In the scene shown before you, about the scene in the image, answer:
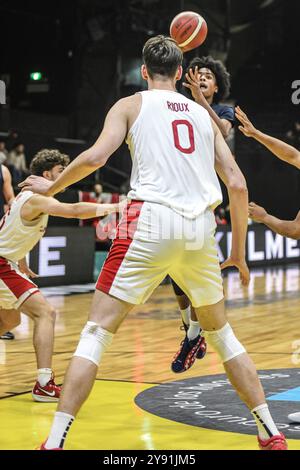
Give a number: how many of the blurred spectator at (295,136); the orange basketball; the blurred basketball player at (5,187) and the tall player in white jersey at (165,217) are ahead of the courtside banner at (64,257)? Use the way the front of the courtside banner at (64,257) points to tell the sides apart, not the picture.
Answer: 3

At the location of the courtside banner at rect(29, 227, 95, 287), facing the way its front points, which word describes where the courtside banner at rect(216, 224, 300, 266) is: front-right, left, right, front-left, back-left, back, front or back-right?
back-left

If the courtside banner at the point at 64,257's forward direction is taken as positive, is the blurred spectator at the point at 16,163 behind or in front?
behind

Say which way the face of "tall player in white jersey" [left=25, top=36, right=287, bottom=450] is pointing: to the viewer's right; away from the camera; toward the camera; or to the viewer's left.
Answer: away from the camera

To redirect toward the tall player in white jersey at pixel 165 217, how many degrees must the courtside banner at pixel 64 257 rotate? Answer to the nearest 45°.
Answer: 0° — it already faces them

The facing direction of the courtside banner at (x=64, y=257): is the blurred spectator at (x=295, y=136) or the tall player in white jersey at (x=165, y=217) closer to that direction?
the tall player in white jersey

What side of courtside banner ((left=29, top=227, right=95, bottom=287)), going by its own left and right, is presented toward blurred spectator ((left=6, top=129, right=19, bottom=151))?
back

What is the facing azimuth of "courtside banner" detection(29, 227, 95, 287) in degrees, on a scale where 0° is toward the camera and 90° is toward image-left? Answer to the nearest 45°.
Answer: approximately 0°

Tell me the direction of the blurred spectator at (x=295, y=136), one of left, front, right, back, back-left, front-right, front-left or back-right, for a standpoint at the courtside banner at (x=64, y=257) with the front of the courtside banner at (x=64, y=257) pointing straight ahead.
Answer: back-left
